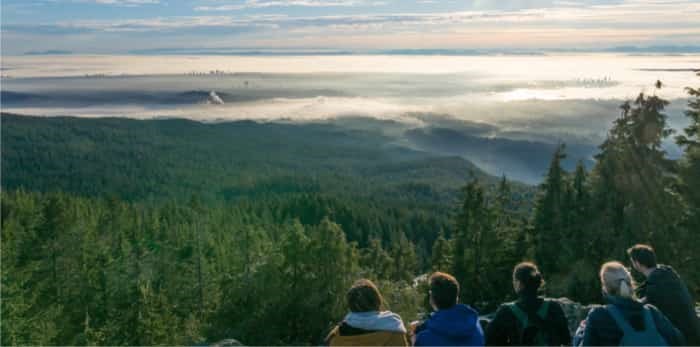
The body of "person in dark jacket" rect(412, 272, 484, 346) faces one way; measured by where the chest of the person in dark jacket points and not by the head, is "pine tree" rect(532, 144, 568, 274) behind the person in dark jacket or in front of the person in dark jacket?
in front

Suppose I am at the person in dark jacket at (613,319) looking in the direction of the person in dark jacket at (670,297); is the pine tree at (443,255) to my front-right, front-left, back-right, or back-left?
front-left

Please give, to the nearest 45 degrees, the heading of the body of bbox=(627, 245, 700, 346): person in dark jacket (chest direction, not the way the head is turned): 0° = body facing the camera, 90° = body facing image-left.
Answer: approximately 135°

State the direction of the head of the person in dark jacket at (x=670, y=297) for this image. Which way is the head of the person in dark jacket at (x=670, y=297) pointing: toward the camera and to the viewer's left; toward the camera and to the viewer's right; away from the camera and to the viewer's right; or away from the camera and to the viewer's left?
away from the camera and to the viewer's left

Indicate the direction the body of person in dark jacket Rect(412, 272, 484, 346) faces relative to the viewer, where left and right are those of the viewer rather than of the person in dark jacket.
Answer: facing away from the viewer

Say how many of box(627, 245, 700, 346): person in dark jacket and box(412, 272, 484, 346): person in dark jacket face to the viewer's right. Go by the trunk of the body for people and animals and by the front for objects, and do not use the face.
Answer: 0

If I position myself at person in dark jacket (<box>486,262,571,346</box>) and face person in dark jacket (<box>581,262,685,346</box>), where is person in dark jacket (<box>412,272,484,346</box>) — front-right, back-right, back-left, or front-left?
back-right

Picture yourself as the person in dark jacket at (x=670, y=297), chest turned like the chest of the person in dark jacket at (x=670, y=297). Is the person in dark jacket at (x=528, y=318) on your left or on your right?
on your left

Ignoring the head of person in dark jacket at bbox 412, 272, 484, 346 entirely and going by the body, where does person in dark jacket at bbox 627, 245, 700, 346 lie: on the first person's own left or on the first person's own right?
on the first person's own right

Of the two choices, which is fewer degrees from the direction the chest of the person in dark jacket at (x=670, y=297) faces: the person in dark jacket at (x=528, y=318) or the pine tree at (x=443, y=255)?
the pine tree

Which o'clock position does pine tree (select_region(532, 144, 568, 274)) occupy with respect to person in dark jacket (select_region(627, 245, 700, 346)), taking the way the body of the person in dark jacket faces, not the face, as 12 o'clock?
The pine tree is roughly at 1 o'clock from the person in dark jacket.

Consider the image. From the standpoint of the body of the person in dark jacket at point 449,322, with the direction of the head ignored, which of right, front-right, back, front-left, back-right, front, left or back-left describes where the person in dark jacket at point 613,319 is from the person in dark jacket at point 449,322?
right

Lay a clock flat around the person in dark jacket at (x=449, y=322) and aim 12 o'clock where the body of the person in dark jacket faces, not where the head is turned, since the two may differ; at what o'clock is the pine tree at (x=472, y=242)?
The pine tree is roughly at 12 o'clock from the person in dark jacket.

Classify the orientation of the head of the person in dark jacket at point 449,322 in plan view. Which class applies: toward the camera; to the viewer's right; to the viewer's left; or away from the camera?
away from the camera

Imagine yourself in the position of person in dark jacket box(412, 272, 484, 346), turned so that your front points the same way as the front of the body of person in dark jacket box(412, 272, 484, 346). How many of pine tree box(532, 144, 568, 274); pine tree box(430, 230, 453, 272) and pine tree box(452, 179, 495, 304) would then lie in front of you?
3

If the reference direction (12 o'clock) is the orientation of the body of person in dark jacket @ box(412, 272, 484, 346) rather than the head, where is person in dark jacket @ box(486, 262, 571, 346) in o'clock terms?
person in dark jacket @ box(486, 262, 571, 346) is roughly at 2 o'clock from person in dark jacket @ box(412, 272, 484, 346).

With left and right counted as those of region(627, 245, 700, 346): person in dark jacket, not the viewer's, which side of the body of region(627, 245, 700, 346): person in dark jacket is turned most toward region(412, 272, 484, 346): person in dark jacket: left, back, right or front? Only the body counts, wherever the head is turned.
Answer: left
